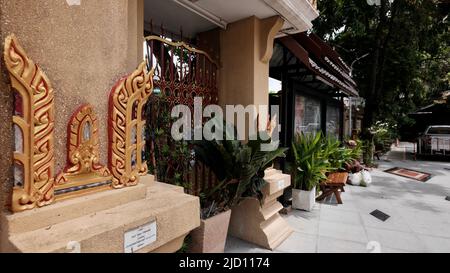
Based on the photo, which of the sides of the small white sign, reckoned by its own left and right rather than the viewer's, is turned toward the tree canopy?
left

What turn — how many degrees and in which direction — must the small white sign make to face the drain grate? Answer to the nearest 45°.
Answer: approximately 90° to its left

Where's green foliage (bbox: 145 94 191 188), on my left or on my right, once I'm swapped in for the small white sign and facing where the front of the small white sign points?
on my left

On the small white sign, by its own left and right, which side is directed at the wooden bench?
left

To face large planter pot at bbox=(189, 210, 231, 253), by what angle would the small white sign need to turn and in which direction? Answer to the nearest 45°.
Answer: approximately 90° to its left

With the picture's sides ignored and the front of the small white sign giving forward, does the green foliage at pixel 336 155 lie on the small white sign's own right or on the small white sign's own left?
on the small white sign's own left

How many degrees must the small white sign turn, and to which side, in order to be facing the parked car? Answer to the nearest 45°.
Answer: approximately 90° to its left

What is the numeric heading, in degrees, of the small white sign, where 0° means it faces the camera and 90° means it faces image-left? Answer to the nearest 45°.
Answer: approximately 315°
